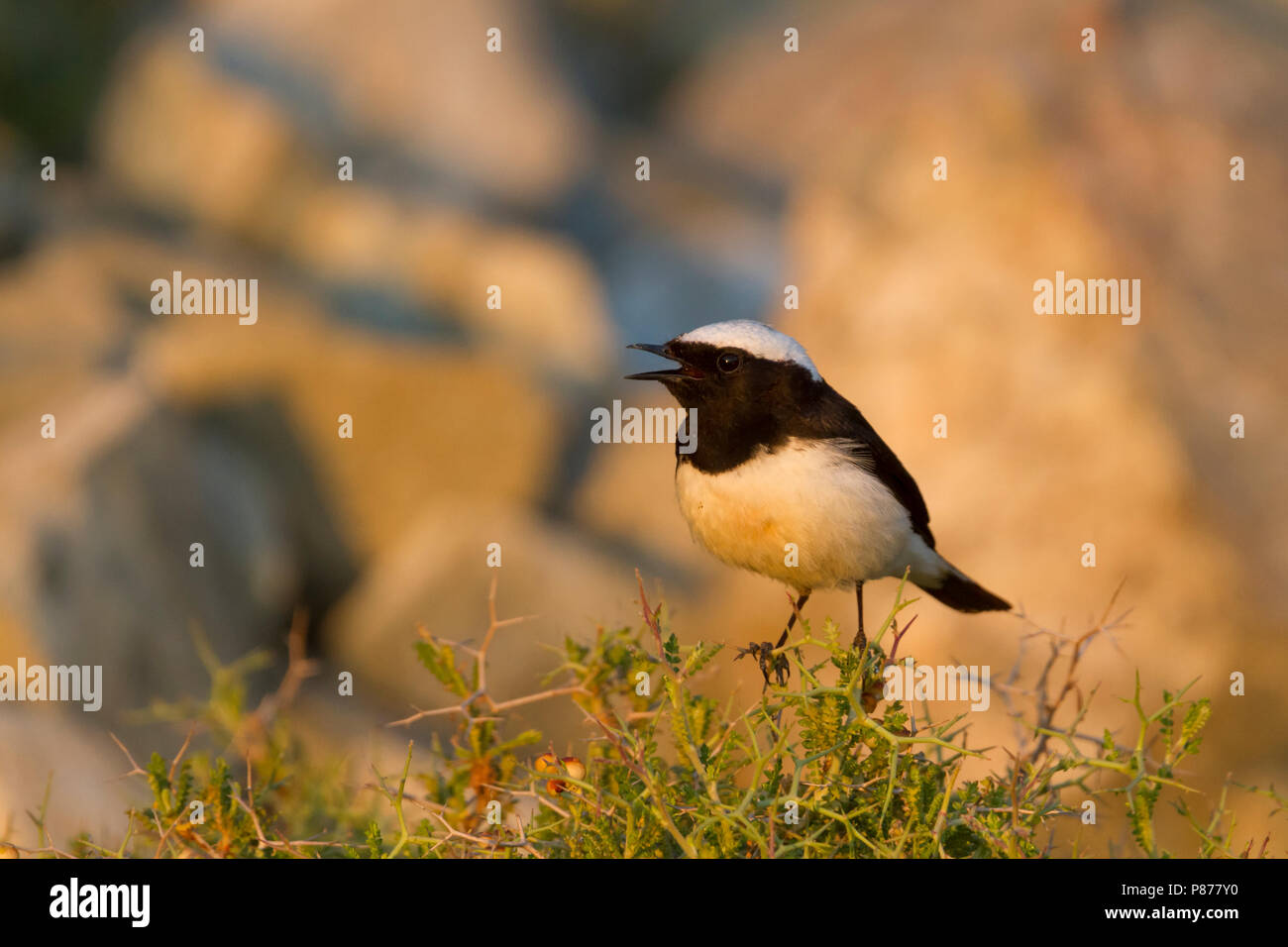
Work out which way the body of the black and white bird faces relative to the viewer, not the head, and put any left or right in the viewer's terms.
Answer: facing the viewer and to the left of the viewer

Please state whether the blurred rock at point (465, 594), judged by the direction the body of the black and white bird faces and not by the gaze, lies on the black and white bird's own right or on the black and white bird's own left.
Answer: on the black and white bird's own right
